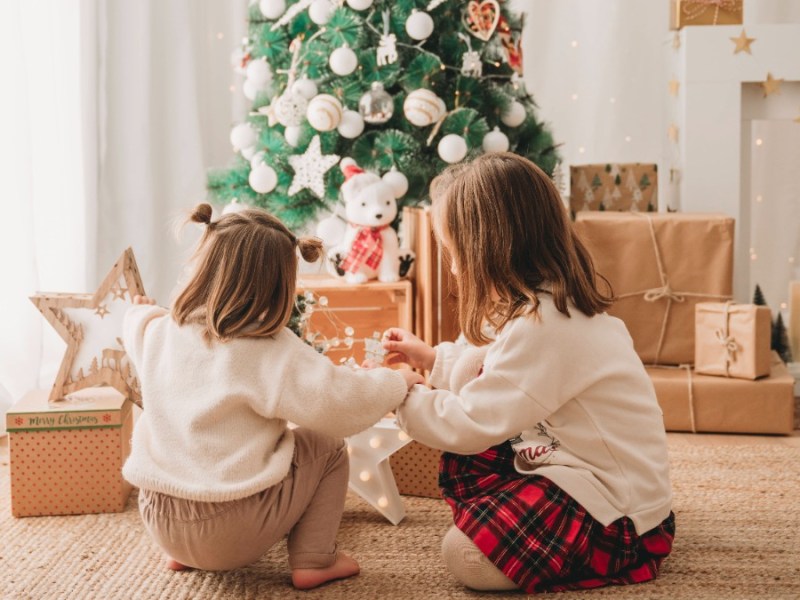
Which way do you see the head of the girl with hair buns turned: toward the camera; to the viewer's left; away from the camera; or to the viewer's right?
away from the camera

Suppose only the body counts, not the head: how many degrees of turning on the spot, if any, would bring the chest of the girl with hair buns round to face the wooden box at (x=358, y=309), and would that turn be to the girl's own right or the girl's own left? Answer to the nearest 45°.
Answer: approximately 45° to the girl's own left

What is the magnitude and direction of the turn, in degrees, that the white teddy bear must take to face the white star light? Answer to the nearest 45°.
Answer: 0° — it already faces it

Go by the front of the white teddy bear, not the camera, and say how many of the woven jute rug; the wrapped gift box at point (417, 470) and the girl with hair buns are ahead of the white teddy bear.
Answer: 3

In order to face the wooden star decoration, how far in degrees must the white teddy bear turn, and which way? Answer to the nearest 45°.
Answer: approximately 45° to its right

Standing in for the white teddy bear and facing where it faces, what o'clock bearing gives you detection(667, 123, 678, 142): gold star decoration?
The gold star decoration is roughly at 8 o'clock from the white teddy bear.

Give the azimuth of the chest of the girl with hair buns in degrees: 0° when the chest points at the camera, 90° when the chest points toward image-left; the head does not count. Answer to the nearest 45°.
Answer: approximately 225°

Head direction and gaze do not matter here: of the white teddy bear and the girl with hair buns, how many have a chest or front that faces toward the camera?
1

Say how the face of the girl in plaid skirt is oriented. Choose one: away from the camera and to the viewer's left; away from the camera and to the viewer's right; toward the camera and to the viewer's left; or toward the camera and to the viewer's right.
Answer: away from the camera and to the viewer's left

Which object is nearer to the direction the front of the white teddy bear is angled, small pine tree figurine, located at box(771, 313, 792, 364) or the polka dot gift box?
the polka dot gift box

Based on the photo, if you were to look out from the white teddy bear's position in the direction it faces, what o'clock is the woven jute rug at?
The woven jute rug is roughly at 12 o'clock from the white teddy bear.
